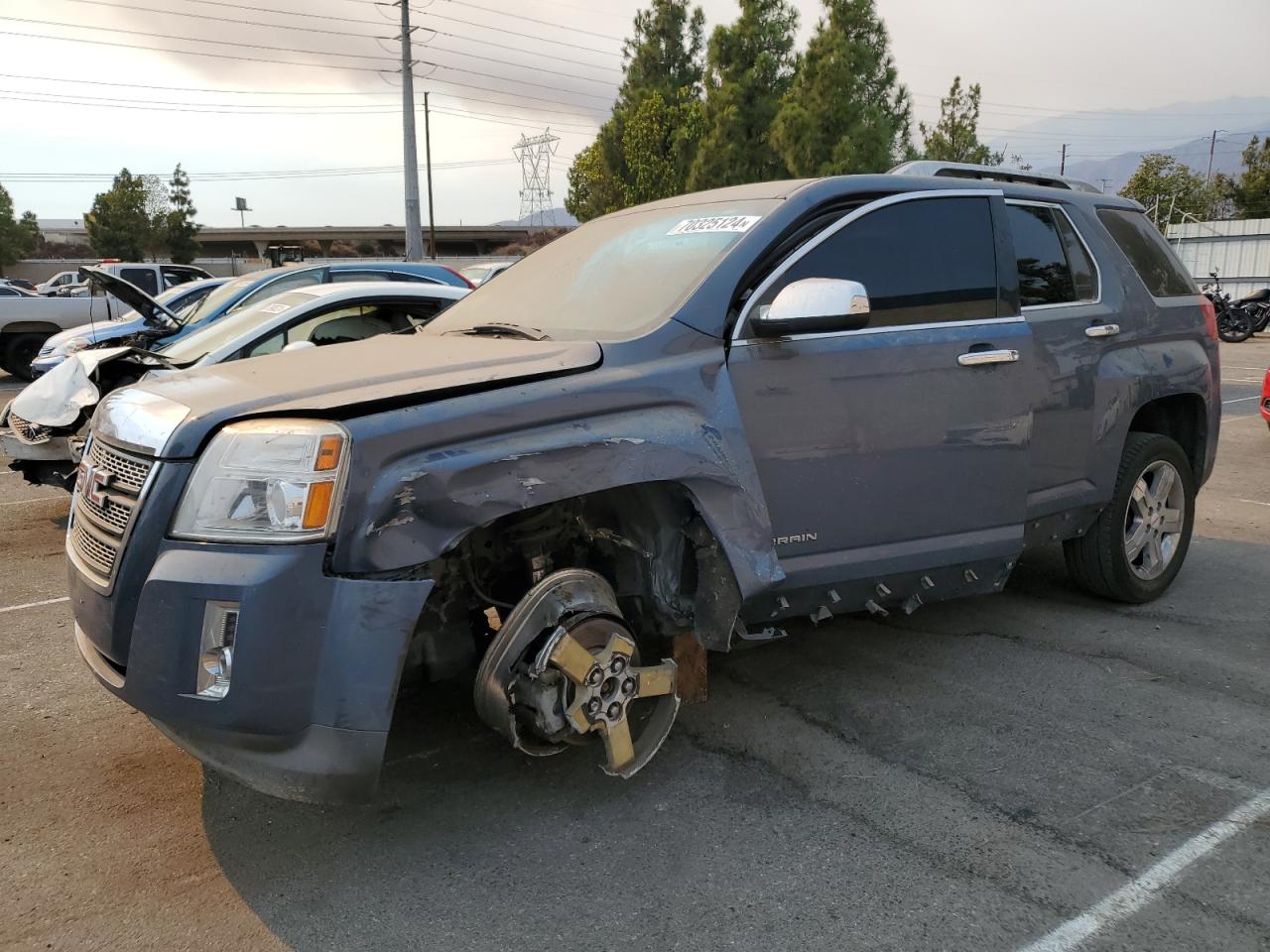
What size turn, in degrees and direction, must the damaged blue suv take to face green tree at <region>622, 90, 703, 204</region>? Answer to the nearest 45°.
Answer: approximately 135° to its right

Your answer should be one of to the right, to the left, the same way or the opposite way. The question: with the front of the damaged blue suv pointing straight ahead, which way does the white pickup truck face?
the opposite way

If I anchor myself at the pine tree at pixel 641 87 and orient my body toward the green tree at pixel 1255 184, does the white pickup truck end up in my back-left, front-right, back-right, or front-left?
back-right

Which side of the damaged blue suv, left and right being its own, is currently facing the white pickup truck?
right

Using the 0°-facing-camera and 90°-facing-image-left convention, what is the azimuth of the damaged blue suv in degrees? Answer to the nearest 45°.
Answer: approximately 45°

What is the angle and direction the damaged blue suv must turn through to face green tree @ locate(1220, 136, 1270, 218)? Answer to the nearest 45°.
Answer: approximately 180°

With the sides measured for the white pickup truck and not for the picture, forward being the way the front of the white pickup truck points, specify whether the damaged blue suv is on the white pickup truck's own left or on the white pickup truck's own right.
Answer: on the white pickup truck's own right

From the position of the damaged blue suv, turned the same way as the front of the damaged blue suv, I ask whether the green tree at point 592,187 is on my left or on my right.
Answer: on my right

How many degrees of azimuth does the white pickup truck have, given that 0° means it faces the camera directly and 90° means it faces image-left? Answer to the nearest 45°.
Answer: approximately 270°

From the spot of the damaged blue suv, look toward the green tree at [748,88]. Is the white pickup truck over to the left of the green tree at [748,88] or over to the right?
left

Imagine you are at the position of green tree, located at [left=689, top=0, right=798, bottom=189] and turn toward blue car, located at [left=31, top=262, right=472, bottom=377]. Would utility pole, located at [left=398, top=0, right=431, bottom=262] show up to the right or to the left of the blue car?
right

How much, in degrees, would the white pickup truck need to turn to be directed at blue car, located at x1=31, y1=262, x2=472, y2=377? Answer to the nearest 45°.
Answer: approximately 90° to its right

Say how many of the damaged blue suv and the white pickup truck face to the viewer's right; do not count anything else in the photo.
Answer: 1
